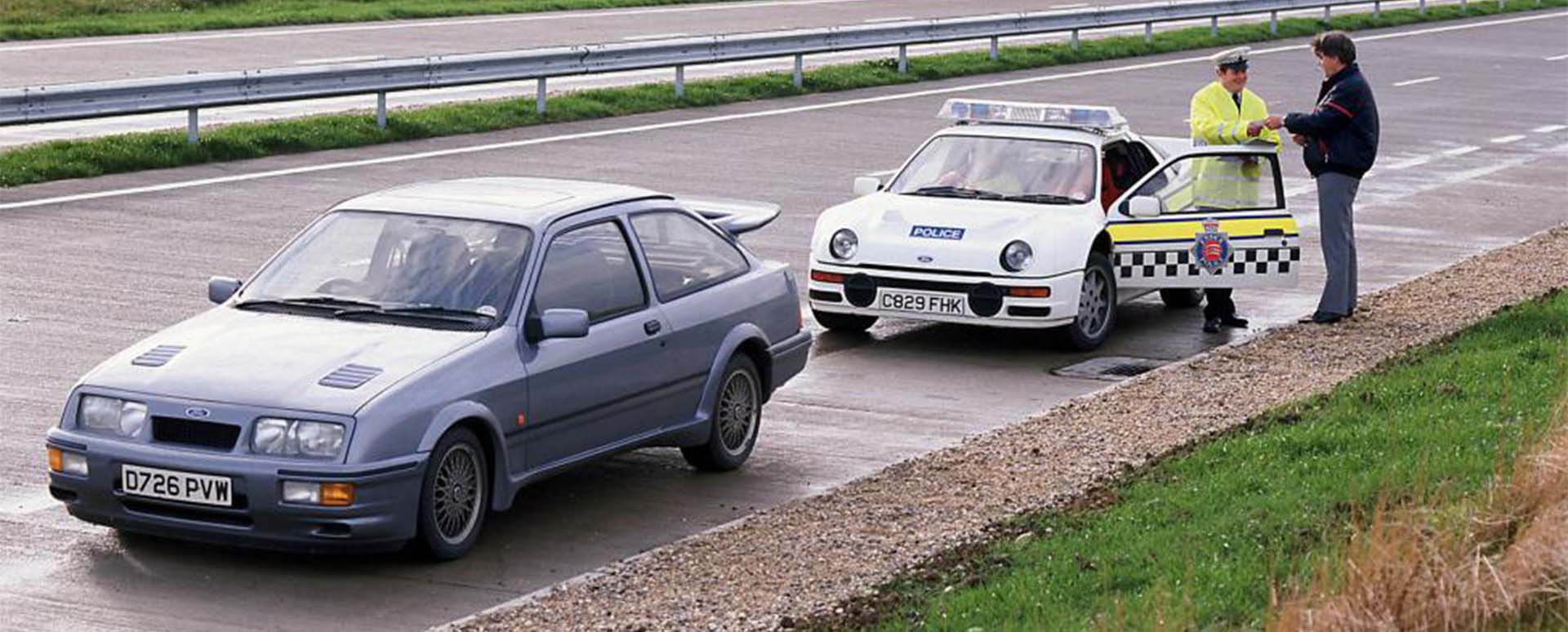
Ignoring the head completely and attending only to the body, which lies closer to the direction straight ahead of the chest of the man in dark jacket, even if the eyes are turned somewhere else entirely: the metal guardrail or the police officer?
the police officer

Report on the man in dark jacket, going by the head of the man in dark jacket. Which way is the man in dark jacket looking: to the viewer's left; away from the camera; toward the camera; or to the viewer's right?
to the viewer's left

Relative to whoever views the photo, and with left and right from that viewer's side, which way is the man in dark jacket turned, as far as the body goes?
facing to the left of the viewer

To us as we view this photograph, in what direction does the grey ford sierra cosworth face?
facing the viewer and to the left of the viewer

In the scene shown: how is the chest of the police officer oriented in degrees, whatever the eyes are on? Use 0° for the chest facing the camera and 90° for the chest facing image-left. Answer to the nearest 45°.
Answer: approximately 315°

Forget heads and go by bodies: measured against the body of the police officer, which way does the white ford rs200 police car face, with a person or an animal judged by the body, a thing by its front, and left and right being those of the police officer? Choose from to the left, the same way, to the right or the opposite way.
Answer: to the right

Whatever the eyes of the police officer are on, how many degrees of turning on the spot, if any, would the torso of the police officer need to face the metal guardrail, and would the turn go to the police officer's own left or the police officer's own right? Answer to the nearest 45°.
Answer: approximately 180°

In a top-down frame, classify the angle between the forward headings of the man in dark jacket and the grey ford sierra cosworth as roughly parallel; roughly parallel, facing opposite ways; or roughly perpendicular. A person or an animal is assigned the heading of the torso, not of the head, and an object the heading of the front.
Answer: roughly perpendicular

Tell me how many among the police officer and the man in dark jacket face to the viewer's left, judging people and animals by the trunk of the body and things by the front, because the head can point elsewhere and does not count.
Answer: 1

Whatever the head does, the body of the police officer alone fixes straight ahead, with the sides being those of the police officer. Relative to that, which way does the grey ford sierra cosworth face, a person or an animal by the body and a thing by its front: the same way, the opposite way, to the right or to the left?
to the right

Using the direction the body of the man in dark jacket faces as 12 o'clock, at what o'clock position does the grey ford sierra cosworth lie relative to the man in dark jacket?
The grey ford sierra cosworth is roughly at 10 o'clock from the man in dark jacket.

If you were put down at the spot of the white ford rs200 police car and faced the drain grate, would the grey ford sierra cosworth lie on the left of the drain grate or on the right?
right
